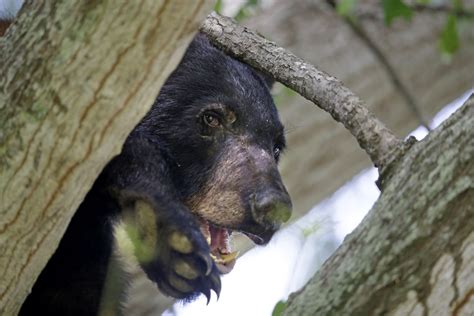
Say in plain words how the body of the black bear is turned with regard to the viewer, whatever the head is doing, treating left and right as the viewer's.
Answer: facing the viewer and to the right of the viewer

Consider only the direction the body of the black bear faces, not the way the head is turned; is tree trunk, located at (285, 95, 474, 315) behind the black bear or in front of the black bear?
in front

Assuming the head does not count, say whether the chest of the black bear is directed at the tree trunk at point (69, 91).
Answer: no
